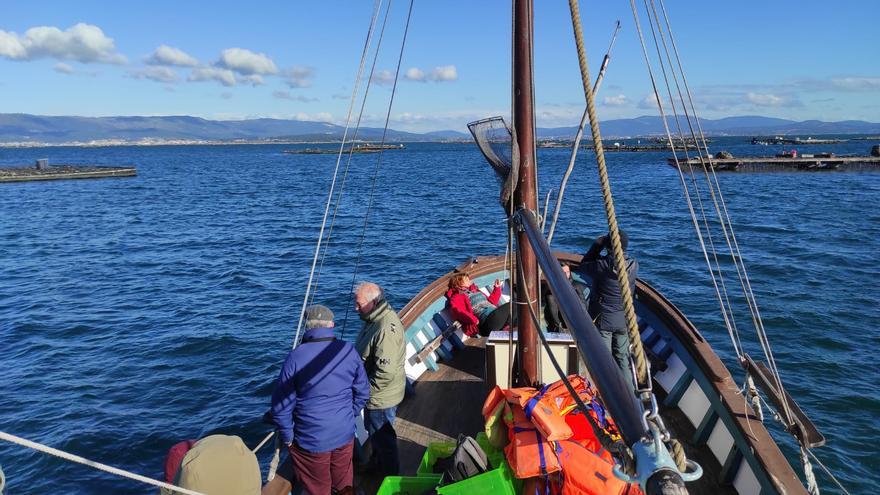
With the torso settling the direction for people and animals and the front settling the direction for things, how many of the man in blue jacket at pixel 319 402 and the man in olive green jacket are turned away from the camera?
1

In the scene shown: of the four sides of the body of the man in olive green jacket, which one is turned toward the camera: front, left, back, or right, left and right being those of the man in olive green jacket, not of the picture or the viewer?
left

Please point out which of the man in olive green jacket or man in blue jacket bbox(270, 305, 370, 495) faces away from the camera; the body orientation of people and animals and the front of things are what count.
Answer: the man in blue jacket

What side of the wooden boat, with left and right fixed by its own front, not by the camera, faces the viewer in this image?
back

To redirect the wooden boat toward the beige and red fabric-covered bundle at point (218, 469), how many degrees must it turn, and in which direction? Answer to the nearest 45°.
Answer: approximately 135° to its left

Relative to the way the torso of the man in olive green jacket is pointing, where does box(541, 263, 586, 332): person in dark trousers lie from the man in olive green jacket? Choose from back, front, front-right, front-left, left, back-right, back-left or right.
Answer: back-right

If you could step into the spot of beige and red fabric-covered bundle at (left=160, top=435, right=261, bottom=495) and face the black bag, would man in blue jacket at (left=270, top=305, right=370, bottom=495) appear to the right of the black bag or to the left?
left

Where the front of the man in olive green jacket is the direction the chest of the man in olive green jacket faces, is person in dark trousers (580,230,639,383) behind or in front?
behind

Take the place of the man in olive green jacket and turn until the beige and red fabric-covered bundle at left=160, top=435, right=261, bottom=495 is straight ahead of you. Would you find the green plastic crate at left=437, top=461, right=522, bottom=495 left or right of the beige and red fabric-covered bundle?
left

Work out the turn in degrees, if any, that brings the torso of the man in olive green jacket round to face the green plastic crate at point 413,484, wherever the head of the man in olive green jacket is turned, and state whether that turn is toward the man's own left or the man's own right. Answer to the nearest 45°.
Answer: approximately 90° to the man's own left

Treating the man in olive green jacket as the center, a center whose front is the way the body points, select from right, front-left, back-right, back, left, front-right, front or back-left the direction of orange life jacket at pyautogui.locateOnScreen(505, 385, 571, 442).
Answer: back-left

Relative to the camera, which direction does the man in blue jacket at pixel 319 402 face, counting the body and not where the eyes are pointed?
away from the camera
